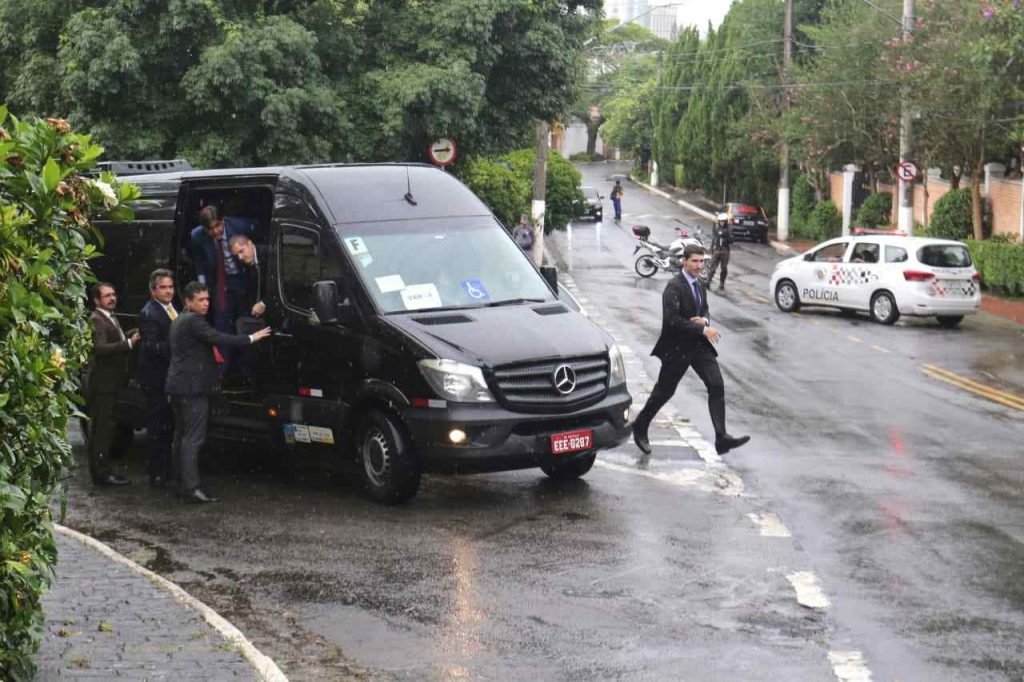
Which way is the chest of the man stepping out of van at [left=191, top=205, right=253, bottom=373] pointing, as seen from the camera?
toward the camera

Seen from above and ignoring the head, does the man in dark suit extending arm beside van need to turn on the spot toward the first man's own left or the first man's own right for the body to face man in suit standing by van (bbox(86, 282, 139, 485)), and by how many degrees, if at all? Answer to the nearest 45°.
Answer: approximately 135° to the first man's own left

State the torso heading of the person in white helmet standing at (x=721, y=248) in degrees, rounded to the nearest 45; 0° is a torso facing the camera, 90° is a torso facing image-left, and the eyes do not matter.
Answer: approximately 0°

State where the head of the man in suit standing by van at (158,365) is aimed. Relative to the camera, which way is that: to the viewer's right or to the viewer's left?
to the viewer's right

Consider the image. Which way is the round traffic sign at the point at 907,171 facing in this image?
toward the camera

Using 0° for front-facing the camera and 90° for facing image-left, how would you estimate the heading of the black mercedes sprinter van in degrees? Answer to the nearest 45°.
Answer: approximately 315°

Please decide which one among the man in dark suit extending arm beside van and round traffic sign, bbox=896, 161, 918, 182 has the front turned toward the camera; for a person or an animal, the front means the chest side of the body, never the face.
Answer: the round traffic sign

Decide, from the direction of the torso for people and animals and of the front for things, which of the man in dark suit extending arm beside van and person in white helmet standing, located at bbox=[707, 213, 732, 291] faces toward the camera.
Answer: the person in white helmet standing

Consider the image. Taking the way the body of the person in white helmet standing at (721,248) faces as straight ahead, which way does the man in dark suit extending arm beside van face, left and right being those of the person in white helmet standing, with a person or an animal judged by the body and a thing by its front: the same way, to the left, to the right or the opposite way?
to the left

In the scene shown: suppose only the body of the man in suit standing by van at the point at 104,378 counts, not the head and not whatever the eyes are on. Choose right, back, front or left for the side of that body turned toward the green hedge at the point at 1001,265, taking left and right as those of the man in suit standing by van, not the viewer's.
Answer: left

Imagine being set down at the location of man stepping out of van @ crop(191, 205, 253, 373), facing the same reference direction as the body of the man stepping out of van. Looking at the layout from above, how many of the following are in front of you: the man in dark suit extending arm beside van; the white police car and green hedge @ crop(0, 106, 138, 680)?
2

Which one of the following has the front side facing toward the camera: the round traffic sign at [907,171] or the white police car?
the round traffic sign
